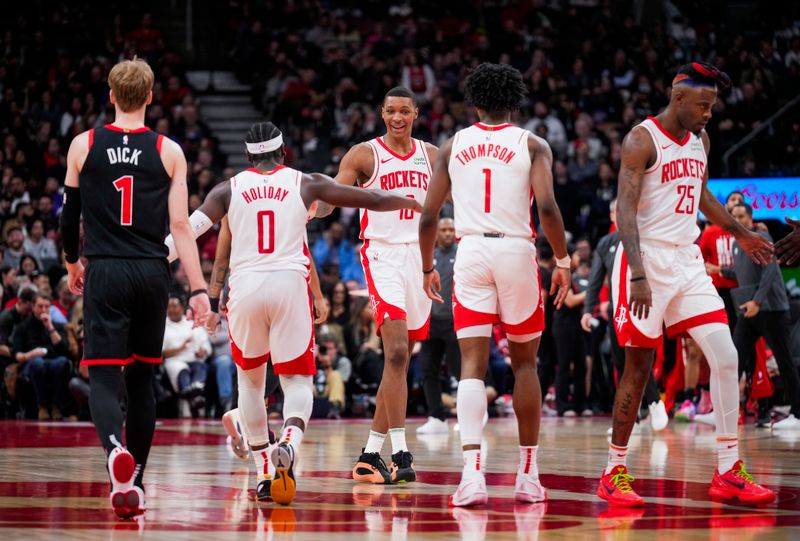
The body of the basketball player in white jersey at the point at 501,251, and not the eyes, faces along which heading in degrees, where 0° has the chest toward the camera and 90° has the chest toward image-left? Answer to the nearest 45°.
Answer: approximately 180°

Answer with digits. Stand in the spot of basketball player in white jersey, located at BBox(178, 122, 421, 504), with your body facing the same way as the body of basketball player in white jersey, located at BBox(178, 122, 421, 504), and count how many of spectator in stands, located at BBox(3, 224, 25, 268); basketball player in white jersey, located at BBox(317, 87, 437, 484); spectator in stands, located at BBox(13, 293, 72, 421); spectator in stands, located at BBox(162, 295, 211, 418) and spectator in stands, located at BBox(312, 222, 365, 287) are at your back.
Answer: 0

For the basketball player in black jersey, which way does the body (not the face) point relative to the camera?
away from the camera

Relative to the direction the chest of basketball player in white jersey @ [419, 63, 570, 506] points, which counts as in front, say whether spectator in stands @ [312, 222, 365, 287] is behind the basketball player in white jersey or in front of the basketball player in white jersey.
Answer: in front

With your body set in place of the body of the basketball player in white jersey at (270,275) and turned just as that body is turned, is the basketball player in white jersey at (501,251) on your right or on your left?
on your right

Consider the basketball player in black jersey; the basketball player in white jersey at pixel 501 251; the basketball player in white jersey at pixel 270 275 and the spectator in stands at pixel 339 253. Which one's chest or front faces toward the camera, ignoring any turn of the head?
the spectator in stands

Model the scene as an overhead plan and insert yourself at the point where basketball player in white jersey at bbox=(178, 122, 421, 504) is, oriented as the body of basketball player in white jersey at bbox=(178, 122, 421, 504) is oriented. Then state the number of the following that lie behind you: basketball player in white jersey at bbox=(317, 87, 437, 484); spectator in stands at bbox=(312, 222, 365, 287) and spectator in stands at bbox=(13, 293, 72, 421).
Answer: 0

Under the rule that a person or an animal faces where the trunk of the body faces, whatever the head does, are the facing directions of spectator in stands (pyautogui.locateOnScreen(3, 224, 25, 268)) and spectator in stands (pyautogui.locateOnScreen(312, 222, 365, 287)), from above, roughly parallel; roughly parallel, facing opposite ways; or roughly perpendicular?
roughly parallel

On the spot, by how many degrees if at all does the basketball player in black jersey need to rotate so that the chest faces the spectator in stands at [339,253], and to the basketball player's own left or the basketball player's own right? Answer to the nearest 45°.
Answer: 0° — they already face them

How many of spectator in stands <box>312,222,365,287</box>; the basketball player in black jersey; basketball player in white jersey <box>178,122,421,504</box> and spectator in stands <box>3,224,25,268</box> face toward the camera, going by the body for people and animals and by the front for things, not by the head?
2

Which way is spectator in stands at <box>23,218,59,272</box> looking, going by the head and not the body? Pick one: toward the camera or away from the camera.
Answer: toward the camera

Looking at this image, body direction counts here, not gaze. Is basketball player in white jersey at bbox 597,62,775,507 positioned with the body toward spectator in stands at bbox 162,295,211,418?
no

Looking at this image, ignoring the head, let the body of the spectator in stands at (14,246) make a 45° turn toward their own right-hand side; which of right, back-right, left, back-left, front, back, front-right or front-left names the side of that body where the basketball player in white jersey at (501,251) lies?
front-left

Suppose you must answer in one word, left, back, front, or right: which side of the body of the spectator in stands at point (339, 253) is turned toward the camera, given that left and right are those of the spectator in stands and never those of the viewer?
front

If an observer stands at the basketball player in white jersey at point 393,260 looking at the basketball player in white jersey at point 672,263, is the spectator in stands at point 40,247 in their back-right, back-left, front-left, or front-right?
back-left

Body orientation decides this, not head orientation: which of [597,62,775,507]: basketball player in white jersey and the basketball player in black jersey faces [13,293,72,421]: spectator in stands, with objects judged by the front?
the basketball player in black jersey

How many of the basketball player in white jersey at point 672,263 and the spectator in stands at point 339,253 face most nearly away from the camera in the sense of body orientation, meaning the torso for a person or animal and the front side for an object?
0

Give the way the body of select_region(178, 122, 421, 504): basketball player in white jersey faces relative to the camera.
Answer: away from the camera

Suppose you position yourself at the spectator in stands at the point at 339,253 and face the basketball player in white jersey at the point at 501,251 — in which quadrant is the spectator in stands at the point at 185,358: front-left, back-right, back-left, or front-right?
front-right

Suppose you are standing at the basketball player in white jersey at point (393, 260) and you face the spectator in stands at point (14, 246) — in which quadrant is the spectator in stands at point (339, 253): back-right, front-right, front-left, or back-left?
front-right

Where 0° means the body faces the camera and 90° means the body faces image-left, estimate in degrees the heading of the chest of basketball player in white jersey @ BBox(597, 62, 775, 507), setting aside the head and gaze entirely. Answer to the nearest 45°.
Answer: approximately 315°
